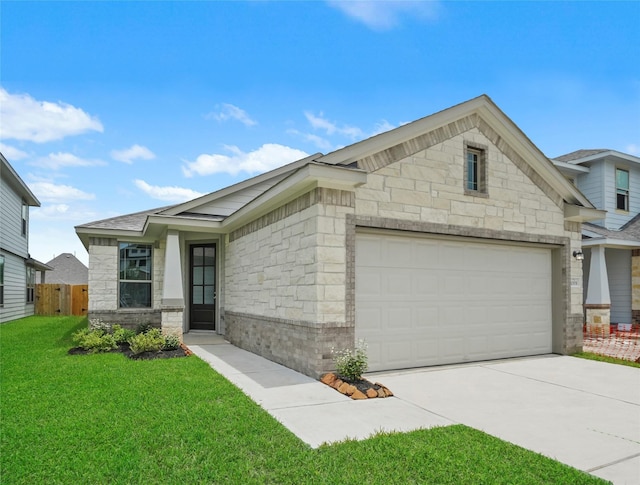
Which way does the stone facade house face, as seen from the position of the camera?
facing the viewer and to the right of the viewer

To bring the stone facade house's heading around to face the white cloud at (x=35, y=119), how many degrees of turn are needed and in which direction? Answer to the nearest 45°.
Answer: approximately 180°

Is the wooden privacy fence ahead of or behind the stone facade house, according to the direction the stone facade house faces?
behind

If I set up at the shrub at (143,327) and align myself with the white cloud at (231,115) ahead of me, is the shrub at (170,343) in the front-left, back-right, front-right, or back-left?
back-right

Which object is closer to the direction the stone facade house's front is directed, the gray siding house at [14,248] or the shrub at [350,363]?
the shrub

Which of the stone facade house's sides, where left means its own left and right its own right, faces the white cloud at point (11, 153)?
back
